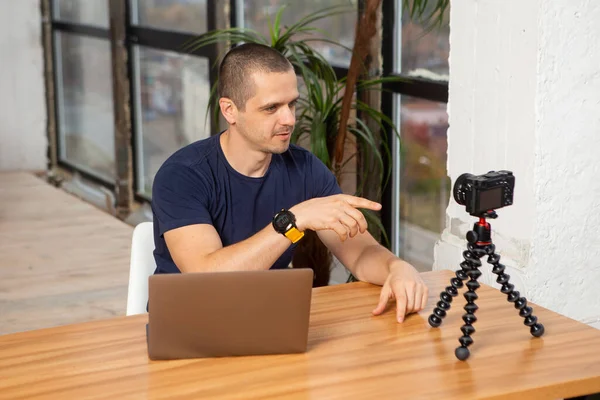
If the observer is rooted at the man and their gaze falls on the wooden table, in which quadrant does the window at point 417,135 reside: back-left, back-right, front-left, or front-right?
back-left

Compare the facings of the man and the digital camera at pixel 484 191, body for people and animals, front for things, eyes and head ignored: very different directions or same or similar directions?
very different directions

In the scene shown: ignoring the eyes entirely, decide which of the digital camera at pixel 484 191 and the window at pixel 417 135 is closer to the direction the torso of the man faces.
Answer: the digital camera

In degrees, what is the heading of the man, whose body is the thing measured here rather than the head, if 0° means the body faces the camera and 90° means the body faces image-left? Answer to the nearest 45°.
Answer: approximately 315°

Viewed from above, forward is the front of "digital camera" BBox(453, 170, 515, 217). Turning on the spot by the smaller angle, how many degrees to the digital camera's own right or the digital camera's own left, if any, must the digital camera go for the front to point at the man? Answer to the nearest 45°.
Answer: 0° — it already faces them

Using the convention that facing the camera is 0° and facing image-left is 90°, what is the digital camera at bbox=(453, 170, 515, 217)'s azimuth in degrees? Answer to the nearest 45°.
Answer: approximately 135°

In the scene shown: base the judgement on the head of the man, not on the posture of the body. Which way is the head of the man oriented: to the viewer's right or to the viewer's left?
to the viewer's right

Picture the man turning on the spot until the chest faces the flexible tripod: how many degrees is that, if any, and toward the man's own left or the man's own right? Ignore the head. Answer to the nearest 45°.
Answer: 0° — they already face it
